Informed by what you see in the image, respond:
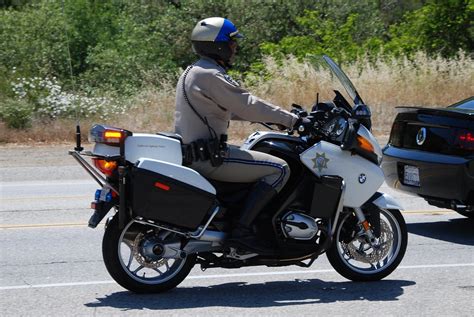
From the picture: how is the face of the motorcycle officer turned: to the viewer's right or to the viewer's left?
to the viewer's right

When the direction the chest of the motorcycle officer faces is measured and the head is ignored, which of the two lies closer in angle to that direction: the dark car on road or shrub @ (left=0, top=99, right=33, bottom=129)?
the dark car on road

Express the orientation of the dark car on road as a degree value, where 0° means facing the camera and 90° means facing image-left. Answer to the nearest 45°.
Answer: approximately 225°

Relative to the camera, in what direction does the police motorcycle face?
facing to the right of the viewer

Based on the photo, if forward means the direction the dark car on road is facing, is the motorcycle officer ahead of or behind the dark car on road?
behind

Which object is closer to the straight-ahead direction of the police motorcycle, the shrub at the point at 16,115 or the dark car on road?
the dark car on road

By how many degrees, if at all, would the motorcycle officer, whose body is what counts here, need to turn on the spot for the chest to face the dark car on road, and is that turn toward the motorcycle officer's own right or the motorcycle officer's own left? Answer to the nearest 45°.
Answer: approximately 45° to the motorcycle officer's own left

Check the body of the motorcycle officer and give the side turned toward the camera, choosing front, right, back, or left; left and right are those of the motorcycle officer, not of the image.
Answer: right
